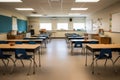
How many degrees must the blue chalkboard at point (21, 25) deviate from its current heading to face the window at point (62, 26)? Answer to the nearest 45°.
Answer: approximately 90° to its left

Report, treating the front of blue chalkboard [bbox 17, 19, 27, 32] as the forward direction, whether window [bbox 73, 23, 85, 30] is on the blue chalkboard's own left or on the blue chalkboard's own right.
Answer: on the blue chalkboard's own left

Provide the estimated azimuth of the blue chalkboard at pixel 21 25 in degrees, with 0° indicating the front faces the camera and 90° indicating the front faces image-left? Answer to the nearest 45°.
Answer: approximately 315°

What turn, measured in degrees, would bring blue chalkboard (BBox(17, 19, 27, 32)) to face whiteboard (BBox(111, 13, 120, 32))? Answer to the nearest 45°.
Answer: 0° — it already faces it

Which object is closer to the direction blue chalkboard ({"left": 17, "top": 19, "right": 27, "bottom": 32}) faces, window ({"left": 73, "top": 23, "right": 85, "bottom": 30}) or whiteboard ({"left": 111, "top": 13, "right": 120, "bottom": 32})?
the whiteboard

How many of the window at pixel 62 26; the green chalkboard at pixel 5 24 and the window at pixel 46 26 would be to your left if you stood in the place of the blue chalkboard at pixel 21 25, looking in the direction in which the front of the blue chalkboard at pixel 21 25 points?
2

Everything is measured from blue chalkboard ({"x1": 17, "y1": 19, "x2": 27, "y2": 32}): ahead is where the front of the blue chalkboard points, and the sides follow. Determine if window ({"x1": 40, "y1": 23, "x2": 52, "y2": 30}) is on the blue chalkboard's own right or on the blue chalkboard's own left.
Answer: on the blue chalkboard's own left

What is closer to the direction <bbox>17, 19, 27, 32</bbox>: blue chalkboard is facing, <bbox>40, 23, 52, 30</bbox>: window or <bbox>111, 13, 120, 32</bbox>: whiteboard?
the whiteboard

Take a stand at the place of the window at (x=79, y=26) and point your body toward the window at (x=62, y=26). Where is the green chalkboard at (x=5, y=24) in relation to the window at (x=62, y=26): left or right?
left

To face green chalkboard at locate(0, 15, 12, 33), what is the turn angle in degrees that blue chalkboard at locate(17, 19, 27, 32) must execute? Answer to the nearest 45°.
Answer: approximately 45° to its right

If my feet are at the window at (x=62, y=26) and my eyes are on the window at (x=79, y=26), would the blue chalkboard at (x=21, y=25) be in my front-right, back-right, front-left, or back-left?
back-right

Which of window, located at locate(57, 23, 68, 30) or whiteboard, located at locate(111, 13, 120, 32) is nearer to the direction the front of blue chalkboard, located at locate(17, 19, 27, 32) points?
the whiteboard
